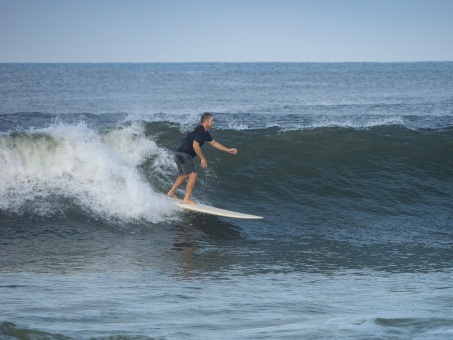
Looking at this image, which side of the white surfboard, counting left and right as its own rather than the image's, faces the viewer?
right

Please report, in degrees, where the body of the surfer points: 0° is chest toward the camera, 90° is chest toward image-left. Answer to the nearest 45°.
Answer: approximately 270°
